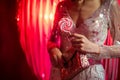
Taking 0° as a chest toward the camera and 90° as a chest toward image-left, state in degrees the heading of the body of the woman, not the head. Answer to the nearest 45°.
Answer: approximately 45°
